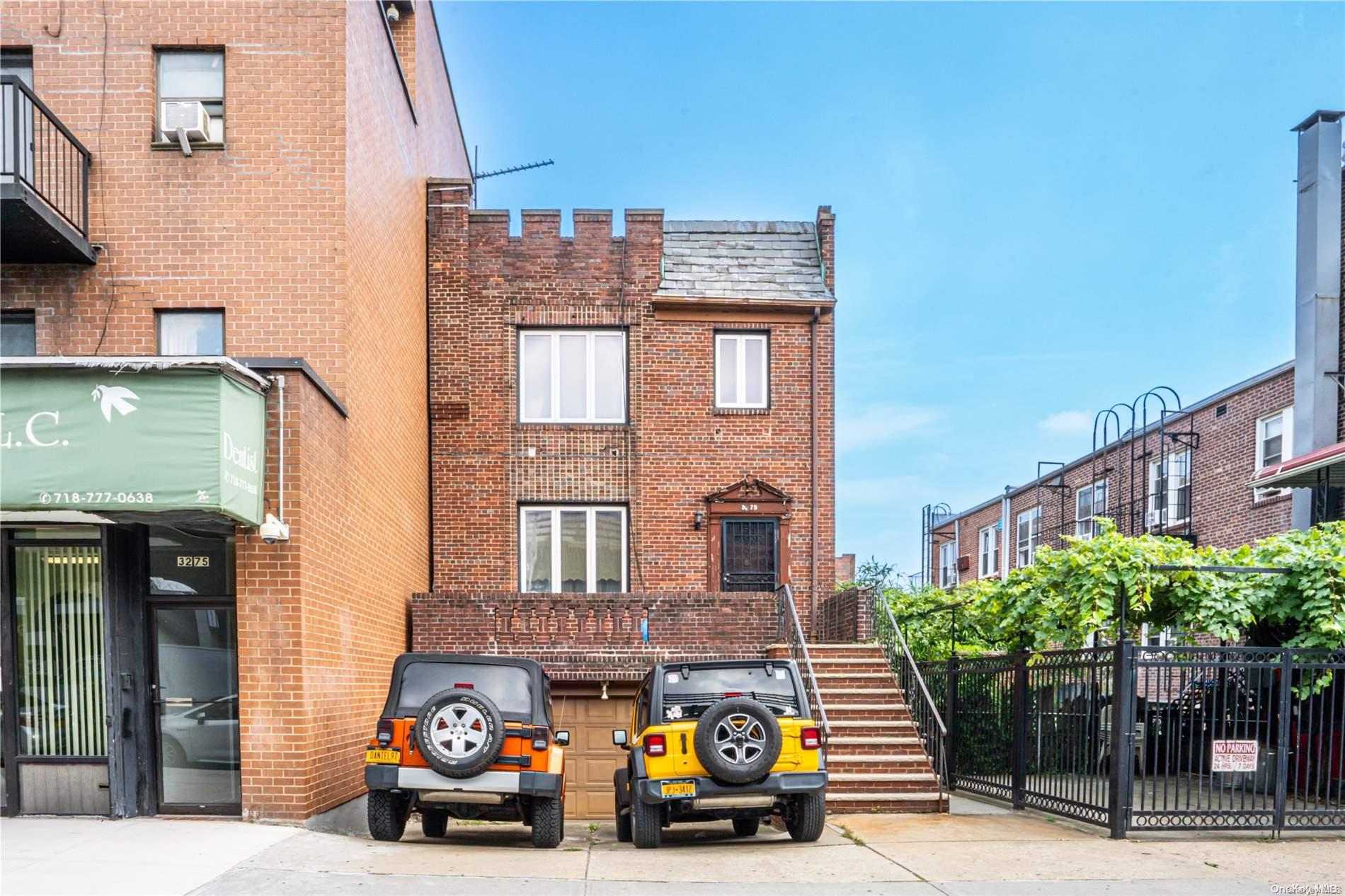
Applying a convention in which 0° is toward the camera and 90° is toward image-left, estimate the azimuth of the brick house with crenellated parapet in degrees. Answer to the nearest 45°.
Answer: approximately 0°

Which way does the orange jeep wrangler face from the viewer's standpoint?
away from the camera

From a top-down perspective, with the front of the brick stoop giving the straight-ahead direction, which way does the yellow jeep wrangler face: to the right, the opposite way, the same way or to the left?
the opposite way

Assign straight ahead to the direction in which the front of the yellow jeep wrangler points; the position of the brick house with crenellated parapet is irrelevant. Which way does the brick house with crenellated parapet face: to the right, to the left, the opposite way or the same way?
the opposite way

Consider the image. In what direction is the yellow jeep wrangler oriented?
away from the camera

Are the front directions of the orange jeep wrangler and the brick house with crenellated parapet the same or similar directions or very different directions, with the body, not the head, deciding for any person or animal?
very different directions
